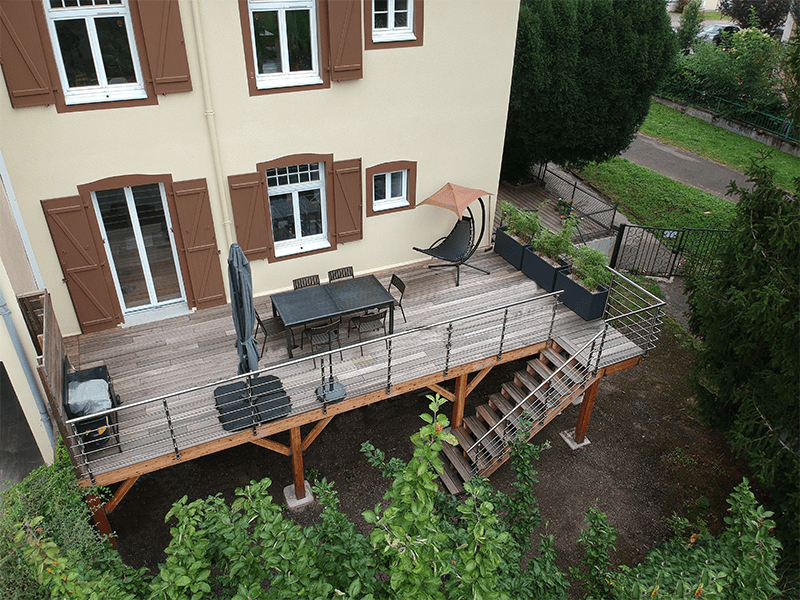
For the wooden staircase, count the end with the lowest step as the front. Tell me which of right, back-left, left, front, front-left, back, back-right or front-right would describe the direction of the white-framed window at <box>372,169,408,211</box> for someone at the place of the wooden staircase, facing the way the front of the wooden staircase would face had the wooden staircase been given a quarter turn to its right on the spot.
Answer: front

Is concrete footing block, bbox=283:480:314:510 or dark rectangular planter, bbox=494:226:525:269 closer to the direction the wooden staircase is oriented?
the concrete footing block

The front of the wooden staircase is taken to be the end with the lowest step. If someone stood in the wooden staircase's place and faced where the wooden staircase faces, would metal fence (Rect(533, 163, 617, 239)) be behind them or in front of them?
behind

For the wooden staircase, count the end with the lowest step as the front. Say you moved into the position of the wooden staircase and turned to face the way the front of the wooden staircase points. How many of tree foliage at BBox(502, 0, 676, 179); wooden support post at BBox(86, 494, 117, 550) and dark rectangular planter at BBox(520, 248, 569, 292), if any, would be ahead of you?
1

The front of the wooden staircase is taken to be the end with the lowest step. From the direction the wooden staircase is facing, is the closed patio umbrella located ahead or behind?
ahead

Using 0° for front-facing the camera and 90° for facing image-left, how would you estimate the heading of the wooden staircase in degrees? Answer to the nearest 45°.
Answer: approximately 45°

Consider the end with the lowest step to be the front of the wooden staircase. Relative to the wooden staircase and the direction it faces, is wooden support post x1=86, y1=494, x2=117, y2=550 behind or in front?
in front

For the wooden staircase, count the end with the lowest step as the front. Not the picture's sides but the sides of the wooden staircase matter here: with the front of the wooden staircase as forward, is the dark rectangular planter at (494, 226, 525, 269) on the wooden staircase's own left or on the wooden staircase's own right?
on the wooden staircase's own right

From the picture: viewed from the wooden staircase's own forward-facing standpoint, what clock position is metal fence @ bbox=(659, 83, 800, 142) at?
The metal fence is roughly at 5 o'clock from the wooden staircase.

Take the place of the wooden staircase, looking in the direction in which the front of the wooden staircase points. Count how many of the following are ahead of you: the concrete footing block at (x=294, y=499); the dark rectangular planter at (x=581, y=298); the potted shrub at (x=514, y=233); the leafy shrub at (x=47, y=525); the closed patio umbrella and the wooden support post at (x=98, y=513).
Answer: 4

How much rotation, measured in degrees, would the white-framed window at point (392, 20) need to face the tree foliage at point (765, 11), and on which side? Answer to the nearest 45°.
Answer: approximately 135° to its left

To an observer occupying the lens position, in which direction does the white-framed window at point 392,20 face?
facing the viewer

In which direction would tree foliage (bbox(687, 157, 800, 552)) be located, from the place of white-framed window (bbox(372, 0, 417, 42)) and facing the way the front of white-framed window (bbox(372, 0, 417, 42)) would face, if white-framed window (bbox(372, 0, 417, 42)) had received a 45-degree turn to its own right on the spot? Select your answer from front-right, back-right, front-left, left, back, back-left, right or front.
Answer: left
